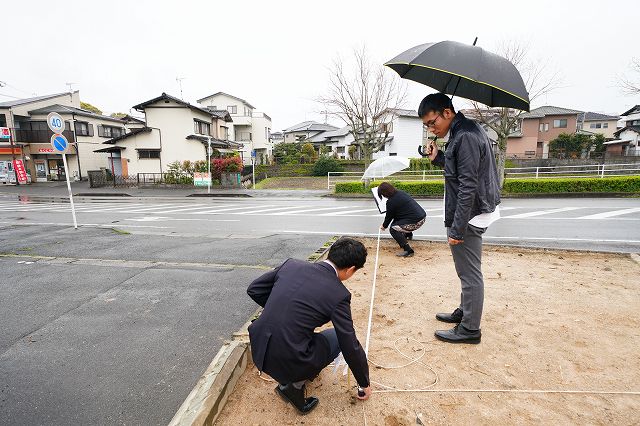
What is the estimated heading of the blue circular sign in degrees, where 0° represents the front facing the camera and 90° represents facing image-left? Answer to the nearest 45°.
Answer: approximately 0°

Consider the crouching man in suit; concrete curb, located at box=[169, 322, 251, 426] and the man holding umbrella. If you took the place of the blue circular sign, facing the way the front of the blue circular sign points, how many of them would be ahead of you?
3

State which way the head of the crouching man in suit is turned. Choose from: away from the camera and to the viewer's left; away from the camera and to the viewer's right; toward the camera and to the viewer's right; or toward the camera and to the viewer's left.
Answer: away from the camera and to the viewer's right

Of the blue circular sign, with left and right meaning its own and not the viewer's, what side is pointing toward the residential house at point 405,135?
left

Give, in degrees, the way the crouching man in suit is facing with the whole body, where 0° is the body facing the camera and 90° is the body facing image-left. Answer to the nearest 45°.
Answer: approximately 225°

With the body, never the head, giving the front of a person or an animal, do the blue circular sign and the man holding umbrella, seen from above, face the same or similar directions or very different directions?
very different directions

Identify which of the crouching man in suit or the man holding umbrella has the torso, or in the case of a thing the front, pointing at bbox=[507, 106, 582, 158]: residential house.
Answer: the crouching man in suit

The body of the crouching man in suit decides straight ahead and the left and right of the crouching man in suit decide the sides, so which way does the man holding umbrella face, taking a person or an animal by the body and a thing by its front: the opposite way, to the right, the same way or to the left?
to the left

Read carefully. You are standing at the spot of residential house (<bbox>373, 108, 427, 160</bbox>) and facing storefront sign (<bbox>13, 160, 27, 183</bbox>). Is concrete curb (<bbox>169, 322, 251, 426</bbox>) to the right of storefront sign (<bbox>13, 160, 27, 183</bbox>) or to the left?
left

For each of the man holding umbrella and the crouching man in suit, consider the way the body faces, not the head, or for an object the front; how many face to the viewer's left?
1

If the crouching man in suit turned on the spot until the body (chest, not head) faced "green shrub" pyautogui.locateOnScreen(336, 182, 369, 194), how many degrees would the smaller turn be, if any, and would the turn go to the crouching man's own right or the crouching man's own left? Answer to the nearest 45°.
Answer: approximately 45° to the crouching man's own left

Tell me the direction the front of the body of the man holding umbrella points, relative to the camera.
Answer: to the viewer's left

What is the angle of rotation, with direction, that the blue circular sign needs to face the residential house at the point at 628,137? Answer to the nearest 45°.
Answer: approximately 90° to its left

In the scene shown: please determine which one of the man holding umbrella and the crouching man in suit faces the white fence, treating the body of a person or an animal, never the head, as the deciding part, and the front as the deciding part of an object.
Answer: the crouching man in suit

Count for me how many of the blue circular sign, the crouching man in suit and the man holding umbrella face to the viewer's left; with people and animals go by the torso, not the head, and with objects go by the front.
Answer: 1

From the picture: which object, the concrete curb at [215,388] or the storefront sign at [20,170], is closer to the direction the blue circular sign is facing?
the concrete curb
